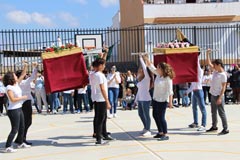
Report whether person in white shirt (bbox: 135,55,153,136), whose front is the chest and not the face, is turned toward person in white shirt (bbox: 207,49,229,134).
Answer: no

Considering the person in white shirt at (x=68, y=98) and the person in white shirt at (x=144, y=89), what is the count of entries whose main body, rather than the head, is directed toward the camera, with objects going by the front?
1

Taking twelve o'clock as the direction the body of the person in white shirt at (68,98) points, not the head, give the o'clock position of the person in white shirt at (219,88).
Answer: the person in white shirt at (219,88) is roughly at 11 o'clock from the person in white shirt at (68,98).

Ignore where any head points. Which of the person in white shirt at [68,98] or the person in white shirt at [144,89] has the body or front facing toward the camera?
the person in white shirt at [68,98]

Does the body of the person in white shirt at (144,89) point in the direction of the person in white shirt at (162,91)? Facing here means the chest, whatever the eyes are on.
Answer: no

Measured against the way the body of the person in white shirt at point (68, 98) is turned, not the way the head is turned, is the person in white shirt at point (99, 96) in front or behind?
in front

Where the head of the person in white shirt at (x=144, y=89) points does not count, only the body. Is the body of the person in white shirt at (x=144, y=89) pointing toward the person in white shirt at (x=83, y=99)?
no

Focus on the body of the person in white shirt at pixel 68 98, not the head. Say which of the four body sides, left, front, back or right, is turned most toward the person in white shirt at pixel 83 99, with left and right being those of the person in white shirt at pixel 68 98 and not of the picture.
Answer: left

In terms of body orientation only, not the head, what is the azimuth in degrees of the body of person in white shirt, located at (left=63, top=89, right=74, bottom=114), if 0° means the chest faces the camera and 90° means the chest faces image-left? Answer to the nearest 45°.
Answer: approximately 0°

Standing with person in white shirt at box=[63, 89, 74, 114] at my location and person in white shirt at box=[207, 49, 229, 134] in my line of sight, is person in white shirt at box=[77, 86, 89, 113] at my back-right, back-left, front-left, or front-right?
front-left
